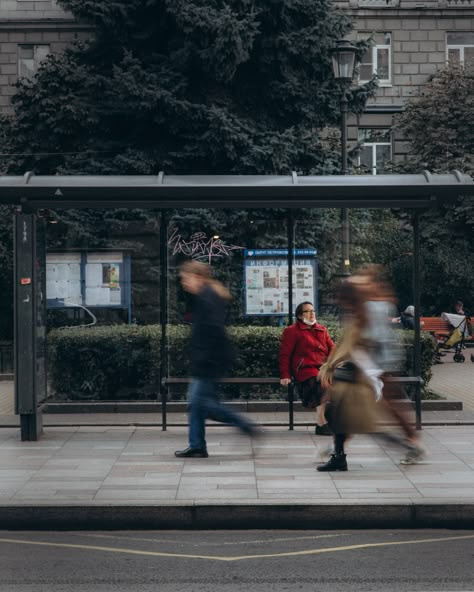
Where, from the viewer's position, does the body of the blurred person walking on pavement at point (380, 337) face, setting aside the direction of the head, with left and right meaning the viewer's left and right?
facing to the left of the viewer

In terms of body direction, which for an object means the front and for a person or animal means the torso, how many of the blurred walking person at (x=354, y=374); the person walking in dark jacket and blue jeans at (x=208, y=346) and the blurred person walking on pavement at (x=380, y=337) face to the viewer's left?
3

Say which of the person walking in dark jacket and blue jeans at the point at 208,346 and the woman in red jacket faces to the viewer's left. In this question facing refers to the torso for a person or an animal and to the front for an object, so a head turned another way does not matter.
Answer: the person walking in dark jacket and blue jeans

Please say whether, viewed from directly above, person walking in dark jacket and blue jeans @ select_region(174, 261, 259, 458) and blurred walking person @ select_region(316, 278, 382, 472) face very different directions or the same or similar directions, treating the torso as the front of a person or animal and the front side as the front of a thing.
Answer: same or similar directions

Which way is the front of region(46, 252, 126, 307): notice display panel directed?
toward the camera

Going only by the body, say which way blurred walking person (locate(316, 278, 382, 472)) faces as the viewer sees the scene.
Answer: to the viewer's left

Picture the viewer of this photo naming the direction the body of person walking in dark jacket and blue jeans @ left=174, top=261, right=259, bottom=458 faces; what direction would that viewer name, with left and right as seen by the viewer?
facing to the left of the viewer

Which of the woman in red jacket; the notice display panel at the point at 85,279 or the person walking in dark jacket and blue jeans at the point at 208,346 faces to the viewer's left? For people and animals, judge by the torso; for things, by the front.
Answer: the person walking in dark jacket and blue jeans

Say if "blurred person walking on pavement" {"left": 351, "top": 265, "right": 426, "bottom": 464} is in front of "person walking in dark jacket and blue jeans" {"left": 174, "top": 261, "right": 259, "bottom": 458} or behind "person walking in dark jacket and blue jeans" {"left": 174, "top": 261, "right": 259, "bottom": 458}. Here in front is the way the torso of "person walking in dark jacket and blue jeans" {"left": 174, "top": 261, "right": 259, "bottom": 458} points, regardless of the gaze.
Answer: behind

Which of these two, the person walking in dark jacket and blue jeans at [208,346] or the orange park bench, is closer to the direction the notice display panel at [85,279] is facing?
the person walking in dark jacket and blue jeans
